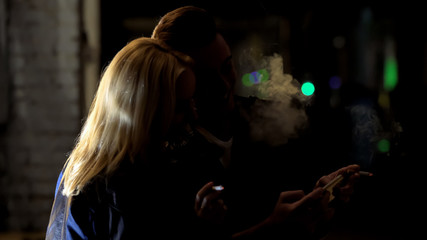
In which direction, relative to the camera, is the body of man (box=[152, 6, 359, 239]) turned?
to the viewer's right

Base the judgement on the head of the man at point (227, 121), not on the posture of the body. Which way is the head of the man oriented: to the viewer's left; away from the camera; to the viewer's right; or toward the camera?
to the viewer's right

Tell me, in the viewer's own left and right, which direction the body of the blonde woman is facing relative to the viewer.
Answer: facing to the right of the viewer
